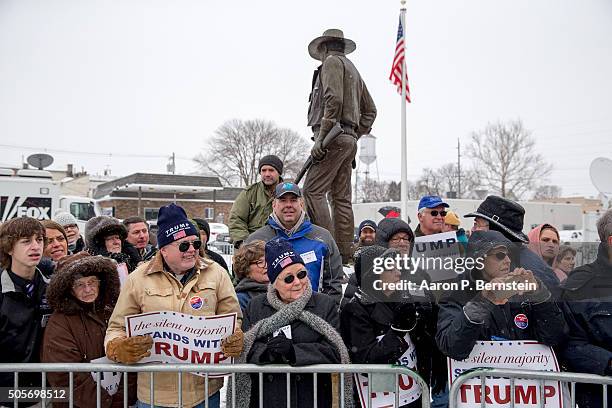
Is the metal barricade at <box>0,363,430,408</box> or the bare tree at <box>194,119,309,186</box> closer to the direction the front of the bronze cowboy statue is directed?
the bare tree

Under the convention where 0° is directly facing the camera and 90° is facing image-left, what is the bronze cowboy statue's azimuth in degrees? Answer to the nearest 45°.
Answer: approximately 135°

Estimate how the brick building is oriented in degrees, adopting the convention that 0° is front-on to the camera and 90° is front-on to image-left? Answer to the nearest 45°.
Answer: approximately 0°

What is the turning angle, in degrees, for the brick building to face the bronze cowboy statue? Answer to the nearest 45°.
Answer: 0° — it already faces it

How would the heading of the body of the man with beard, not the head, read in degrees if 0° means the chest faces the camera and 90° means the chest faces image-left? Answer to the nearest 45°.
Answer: approximately 315°
